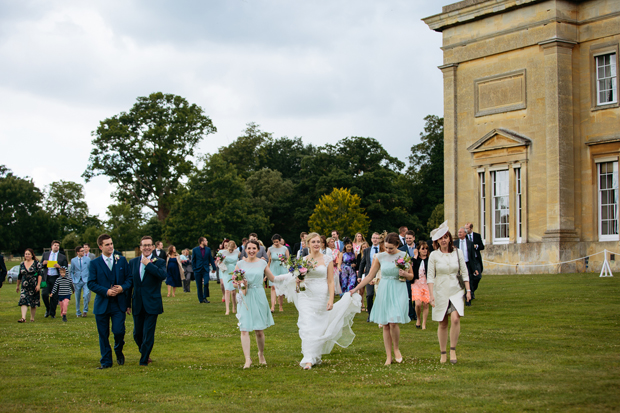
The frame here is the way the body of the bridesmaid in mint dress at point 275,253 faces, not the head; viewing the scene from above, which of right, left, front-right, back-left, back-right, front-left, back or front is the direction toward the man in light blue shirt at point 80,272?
right

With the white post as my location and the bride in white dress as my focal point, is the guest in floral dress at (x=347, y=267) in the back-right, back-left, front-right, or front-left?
front-right

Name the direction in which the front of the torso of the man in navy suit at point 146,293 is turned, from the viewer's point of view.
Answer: toward the camera

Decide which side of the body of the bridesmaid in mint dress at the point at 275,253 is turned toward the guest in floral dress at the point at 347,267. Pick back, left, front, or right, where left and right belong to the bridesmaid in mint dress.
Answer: left

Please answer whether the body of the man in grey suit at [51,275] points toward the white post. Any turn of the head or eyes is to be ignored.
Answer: no

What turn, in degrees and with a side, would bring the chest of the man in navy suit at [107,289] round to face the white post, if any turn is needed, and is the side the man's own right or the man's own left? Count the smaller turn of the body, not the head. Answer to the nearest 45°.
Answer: approximately 135° to the man's own left

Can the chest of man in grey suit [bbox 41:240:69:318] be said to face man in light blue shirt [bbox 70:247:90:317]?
no

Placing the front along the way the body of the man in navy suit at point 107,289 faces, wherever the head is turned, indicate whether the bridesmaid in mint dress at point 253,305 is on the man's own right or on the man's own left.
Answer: on the man's own left

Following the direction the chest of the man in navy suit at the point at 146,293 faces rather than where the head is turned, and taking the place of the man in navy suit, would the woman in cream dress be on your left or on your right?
on your left

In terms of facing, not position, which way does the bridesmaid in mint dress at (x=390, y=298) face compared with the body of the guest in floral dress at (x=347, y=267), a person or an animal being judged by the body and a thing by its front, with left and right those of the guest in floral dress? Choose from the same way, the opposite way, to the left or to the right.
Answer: the same way

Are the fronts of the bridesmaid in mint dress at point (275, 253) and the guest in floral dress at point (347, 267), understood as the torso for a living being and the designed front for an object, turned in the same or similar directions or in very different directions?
same or similar directions

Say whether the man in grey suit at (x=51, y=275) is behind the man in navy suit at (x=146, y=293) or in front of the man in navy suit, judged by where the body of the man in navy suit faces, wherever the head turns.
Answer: behind

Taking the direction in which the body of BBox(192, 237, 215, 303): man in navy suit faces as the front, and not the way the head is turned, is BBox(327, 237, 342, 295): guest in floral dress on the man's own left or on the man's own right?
on the man's own left

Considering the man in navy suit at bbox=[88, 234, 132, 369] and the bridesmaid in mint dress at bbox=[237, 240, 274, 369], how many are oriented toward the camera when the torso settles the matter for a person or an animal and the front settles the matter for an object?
2

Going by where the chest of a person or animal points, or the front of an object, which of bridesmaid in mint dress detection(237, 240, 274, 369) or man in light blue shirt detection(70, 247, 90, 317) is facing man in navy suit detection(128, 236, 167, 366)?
the man in light blue shirt

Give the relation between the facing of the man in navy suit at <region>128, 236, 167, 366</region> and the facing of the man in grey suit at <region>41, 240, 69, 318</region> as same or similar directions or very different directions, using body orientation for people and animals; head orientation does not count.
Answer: same or similar directions

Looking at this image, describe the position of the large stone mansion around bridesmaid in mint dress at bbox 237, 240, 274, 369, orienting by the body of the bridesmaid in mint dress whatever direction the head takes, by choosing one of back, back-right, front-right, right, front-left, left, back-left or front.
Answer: back-left

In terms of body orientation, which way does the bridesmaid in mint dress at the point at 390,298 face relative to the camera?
toward the camera

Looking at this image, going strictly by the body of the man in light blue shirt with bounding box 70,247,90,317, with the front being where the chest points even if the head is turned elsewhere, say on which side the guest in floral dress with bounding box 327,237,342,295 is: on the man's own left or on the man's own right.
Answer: on the man's own left

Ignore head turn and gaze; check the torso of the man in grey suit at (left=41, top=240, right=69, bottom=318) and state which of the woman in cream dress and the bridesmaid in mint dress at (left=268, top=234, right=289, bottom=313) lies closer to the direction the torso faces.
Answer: the woman in cream dress
